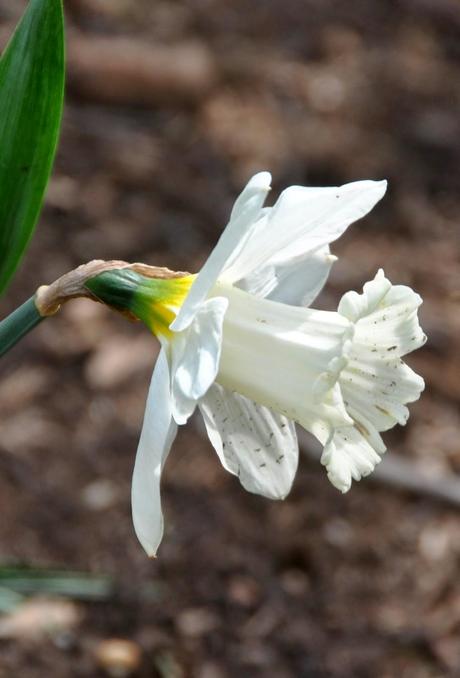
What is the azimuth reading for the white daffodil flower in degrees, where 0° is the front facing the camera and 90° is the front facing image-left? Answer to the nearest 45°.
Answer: approximately 270°
